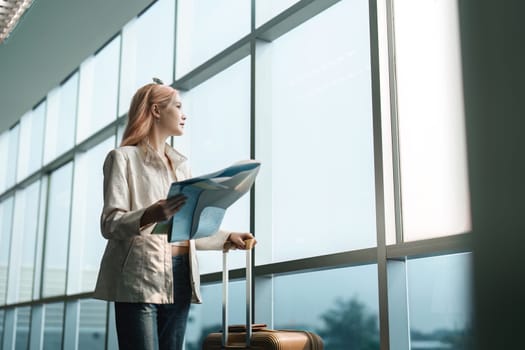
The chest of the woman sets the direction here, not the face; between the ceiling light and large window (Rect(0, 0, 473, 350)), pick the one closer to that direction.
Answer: the large window

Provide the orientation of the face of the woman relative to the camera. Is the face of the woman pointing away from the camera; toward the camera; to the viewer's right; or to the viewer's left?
to the viewer's right

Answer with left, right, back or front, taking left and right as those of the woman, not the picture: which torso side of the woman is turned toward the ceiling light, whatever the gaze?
back

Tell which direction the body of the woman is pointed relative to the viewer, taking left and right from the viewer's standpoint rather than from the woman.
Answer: facing the viewer and to the right of the viewer
